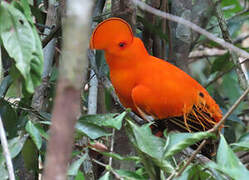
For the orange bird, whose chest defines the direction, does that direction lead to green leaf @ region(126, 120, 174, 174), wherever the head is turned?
no

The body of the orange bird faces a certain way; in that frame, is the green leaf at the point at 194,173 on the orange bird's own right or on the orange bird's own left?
on the orange bird's own left

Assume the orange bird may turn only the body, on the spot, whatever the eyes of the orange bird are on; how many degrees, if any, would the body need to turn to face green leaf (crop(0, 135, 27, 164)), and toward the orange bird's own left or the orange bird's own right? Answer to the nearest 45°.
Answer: approximately 45° to the orange bird's own left

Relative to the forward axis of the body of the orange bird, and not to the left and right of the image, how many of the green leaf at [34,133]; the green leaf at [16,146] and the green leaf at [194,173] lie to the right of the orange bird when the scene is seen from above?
0

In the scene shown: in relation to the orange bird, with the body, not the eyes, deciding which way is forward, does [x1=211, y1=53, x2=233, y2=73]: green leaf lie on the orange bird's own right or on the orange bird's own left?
on the orange bird's own right

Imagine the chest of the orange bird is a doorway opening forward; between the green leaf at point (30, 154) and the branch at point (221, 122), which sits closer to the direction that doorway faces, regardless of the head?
the green leaf

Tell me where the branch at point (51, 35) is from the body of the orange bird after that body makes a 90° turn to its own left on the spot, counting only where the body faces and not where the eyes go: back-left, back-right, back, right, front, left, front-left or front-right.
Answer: right

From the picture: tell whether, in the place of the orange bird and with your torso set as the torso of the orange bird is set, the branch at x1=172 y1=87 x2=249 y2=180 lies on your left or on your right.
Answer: on your left

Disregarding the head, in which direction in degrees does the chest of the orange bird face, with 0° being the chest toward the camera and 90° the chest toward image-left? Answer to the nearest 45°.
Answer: approximately 90°
